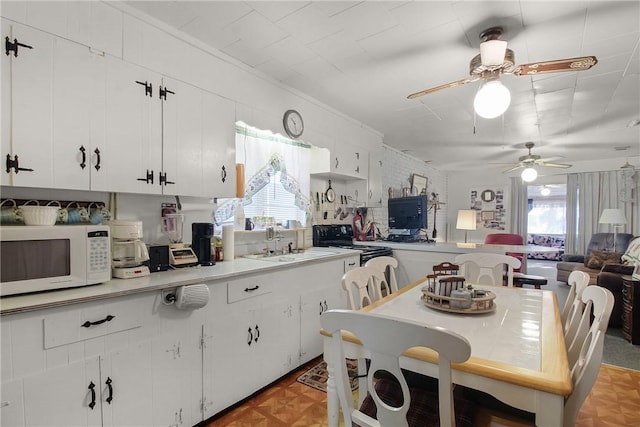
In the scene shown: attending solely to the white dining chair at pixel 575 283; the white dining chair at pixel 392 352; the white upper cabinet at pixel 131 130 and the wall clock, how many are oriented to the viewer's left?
1

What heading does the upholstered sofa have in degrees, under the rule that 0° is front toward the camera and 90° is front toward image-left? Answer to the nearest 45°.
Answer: approximately 45°

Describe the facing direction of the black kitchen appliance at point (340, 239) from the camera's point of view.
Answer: facing the viewer and to the right of the viewer

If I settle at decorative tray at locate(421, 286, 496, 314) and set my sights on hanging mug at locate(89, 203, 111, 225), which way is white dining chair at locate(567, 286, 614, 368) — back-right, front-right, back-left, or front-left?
back-left

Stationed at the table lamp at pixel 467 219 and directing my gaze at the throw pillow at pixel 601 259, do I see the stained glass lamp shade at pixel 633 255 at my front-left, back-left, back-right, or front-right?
front-right

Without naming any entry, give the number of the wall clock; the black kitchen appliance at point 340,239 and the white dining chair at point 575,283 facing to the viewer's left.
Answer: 1

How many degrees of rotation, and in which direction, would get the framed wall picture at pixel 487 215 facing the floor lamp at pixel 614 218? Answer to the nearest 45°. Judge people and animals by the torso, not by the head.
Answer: approximately 45° to its left

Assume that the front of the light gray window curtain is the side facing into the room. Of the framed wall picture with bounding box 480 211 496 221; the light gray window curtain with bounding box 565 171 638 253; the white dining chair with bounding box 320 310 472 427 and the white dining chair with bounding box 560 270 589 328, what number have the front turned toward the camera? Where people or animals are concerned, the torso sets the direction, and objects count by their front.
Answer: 2

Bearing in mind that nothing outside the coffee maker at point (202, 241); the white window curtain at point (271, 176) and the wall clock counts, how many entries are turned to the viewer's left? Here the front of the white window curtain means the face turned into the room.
0

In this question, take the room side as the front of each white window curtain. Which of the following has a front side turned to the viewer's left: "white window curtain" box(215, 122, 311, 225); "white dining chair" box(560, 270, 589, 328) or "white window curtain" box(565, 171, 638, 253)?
the white dining chair

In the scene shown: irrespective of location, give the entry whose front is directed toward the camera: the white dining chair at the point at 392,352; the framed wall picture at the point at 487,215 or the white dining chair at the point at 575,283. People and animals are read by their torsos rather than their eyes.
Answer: the framed wall picture

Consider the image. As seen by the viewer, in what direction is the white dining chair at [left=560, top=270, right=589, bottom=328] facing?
to the viewer's left

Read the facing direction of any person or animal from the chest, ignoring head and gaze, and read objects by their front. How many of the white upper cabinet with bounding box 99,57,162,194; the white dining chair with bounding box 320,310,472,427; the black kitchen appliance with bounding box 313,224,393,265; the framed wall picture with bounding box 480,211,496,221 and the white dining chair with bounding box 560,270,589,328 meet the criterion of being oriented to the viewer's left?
1

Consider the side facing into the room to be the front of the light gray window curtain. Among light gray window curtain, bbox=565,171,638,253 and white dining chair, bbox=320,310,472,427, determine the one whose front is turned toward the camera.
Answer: the light gray window curtain

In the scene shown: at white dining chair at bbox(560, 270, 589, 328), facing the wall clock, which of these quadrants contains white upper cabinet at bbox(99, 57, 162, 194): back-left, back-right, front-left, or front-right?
front-left

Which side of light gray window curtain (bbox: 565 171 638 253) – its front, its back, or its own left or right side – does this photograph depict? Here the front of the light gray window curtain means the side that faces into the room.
front

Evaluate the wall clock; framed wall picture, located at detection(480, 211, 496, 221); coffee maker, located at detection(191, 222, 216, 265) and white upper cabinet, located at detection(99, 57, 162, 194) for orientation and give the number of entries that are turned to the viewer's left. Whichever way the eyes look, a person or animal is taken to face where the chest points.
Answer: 0

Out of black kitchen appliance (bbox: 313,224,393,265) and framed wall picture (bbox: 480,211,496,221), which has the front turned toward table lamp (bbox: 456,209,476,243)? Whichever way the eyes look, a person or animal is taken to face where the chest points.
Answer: the framed wall picture
